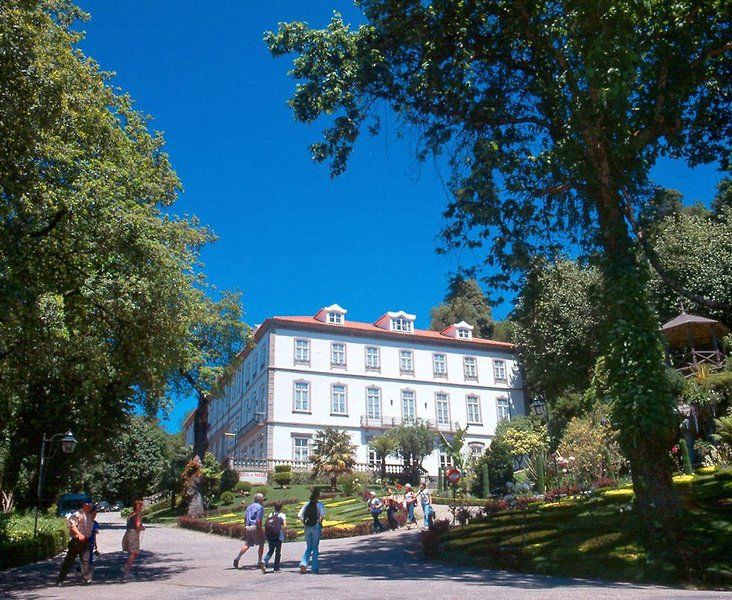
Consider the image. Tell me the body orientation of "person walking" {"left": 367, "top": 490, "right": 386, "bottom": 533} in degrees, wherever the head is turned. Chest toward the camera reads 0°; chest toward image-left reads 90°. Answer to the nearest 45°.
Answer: approximately 45°

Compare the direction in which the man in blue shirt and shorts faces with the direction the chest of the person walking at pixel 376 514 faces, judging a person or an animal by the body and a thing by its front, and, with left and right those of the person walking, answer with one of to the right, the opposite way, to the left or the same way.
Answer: the opposite way

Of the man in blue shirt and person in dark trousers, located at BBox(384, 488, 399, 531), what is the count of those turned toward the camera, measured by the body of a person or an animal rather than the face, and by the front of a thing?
1

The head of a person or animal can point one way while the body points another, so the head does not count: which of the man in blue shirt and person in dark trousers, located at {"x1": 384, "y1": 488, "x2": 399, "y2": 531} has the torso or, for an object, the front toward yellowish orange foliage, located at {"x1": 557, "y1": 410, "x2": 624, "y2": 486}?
the man in blue shirt and shorts

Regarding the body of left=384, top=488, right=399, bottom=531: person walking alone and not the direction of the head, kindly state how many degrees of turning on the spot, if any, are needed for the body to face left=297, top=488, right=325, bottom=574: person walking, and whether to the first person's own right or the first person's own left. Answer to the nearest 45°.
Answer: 0° — they already face them

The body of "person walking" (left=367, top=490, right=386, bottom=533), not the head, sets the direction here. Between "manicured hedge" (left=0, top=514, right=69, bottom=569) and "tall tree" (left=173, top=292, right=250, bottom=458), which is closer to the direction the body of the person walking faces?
the manicured hedge

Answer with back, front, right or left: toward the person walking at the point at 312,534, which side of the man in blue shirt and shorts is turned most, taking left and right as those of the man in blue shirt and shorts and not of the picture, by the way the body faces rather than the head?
right

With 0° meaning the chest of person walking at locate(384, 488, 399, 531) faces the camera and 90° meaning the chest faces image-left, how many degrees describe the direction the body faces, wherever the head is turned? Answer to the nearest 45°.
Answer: approximately 0°

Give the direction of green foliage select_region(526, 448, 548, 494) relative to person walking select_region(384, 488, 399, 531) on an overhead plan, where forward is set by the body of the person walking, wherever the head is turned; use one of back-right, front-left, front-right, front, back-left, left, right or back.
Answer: back-left

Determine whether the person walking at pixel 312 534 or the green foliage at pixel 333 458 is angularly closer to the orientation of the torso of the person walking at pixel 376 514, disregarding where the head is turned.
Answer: the person walking

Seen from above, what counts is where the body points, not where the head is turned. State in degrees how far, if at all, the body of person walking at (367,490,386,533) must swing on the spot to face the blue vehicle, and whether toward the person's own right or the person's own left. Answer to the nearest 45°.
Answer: approximately 90° to the person's own right

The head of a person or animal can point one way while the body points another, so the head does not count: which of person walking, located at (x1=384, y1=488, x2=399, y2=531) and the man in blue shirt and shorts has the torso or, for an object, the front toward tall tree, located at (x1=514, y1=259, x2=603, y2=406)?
the man in blue shirt and shorts

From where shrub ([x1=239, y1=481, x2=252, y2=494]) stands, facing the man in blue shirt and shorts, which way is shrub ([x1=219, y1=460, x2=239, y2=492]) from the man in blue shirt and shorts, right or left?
right

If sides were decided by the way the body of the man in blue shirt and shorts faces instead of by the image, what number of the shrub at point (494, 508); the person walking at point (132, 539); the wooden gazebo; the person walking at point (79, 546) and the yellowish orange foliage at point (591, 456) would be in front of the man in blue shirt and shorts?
3

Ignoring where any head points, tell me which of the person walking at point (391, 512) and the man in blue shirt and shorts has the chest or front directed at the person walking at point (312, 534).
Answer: the person walking at point (391, 512)
